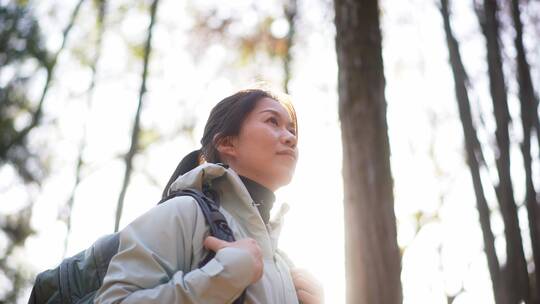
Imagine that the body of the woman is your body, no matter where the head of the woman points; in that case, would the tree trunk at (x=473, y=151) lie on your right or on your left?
on your left

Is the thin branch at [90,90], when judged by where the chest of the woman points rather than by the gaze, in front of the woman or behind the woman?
behind

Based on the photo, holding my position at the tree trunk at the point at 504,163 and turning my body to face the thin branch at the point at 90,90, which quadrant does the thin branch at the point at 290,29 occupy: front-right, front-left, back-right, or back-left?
front-right

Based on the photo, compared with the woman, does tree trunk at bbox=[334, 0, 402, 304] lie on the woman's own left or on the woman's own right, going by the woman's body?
on the woman's own left

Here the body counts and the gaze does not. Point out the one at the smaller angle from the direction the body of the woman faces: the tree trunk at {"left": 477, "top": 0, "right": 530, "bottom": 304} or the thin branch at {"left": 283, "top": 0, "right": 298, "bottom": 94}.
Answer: the tree trunk

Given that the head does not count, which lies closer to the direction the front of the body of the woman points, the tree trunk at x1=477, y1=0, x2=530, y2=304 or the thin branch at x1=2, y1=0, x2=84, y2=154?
the tree trunk

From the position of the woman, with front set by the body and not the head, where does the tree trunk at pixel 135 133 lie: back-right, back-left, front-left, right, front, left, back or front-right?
back-left

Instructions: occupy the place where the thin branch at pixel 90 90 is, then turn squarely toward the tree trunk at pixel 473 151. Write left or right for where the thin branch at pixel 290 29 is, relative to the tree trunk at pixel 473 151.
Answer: left

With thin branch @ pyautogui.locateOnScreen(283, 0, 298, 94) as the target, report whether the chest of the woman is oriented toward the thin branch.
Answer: no

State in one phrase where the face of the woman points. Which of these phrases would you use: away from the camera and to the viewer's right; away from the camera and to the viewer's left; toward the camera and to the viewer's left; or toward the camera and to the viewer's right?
toward the camera and to the viewer's right

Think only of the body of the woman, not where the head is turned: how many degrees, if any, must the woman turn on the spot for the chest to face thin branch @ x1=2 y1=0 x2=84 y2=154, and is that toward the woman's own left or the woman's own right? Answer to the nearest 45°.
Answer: approximately 135° to the woman's own left
